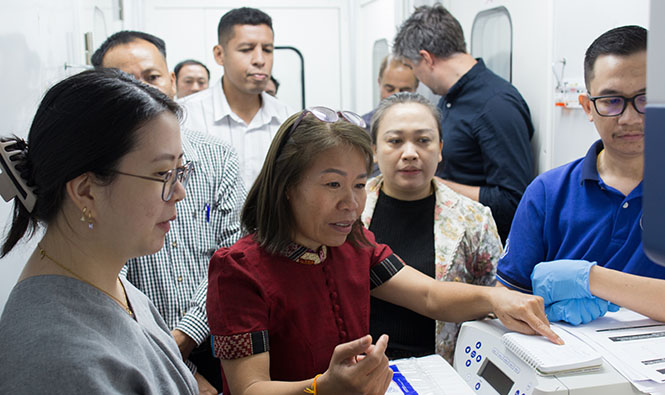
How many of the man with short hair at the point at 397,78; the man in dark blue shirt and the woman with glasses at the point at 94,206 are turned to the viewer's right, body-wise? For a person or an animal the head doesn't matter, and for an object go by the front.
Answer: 1

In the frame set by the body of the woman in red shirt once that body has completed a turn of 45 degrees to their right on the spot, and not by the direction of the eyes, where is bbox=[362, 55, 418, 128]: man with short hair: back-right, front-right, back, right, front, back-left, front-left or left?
back

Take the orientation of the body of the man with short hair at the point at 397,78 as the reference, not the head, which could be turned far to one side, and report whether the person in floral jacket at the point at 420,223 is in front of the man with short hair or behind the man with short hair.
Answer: in front

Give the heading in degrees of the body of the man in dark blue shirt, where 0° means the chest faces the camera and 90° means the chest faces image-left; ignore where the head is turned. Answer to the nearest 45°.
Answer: approximately 90°

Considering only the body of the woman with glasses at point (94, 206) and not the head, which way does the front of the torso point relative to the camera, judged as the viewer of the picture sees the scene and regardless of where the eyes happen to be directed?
to the viewer's right
